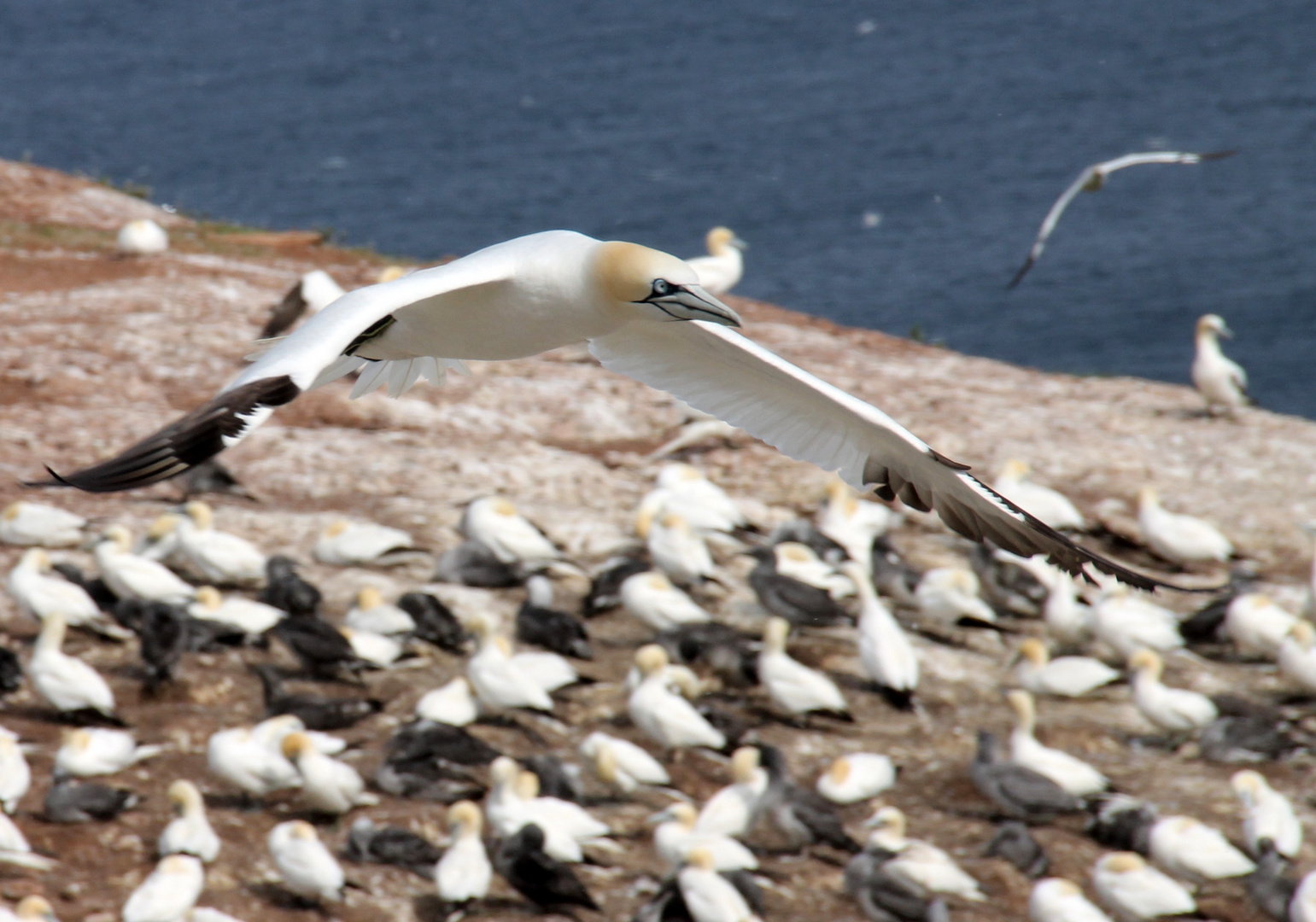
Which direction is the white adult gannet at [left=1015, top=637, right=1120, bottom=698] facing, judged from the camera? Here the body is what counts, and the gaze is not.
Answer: to the viewer's left

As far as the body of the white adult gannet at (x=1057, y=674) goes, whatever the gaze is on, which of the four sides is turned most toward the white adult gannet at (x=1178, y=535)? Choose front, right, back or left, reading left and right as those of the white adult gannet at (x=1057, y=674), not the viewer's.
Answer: right

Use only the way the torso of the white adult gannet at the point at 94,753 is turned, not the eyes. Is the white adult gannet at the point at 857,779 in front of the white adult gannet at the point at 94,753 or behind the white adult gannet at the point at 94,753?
behind

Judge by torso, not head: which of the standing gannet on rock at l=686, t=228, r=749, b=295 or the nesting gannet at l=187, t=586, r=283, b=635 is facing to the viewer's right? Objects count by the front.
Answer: the standing gannet on rock

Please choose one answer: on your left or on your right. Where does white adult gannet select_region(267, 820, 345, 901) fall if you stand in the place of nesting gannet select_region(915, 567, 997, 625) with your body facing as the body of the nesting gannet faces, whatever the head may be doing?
on your left

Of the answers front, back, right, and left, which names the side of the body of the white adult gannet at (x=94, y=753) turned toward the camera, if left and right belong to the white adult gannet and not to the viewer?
left

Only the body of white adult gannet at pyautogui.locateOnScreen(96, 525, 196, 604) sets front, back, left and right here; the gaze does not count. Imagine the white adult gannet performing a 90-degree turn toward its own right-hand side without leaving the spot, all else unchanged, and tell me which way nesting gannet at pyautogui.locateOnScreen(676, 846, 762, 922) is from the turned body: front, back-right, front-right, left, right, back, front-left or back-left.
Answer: back-right

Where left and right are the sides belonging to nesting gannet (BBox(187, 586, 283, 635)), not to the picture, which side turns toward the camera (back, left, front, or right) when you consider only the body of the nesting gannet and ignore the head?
left

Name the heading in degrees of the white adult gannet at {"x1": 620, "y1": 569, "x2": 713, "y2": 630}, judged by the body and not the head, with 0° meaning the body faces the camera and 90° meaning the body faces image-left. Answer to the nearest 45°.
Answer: approximately 90°

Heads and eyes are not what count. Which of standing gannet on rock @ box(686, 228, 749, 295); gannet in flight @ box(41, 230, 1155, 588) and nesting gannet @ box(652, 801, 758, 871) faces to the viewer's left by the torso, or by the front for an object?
the nesting gannet

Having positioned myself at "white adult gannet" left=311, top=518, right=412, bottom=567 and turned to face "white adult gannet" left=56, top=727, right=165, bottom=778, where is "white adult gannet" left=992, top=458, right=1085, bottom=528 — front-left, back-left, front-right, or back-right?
back-left

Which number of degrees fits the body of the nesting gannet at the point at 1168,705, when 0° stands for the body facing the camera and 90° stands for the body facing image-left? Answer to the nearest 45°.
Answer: approximately 90°

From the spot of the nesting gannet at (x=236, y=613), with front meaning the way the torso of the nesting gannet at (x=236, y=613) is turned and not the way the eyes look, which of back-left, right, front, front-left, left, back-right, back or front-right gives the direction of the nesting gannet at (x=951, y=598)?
back
